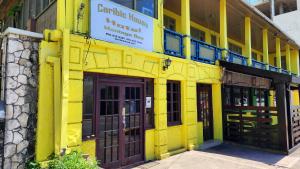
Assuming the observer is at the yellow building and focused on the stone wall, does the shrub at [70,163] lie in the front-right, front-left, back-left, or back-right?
front-left

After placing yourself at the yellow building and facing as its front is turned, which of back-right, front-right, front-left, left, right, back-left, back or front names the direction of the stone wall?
right

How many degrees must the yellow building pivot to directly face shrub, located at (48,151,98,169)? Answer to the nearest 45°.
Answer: approximately 45° to its right

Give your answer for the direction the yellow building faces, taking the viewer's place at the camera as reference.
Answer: facing the viewer and to the right of the viewer

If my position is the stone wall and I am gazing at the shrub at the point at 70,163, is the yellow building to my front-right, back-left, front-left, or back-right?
front-left
